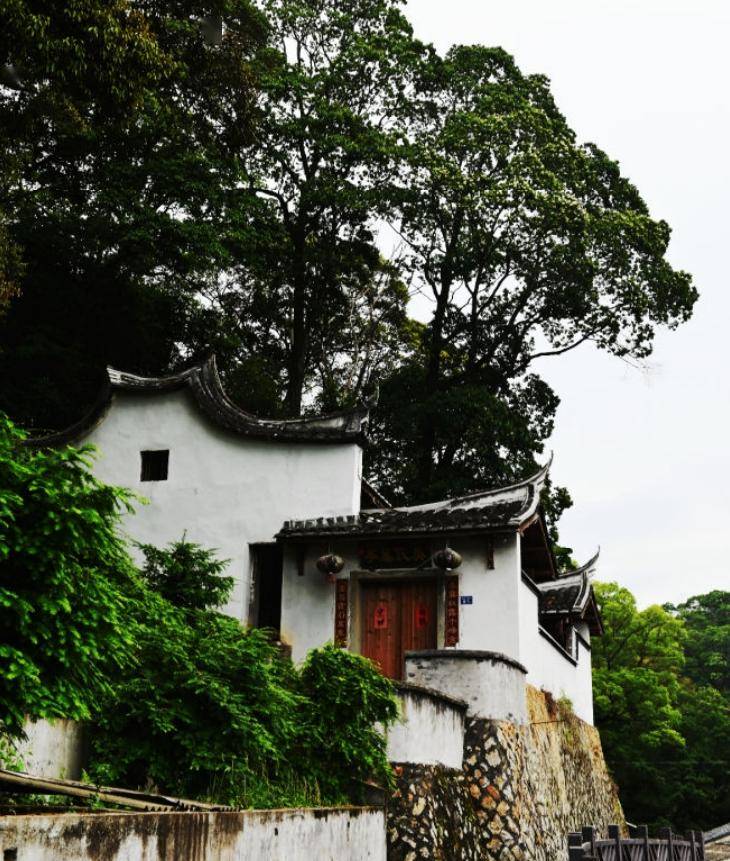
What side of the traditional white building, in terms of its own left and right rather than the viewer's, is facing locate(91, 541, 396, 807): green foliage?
front

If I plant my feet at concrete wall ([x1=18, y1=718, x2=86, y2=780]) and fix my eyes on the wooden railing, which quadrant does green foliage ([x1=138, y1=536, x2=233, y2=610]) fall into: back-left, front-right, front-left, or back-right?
front-left

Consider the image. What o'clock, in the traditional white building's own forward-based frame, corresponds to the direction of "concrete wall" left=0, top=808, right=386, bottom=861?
The concrete wall is roughly at 12 o'clock from the traditional white building.

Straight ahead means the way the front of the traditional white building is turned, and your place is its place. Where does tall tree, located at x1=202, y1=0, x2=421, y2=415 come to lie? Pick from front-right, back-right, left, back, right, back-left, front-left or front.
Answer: back

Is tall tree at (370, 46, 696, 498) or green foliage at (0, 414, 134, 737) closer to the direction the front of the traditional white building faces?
the green foliage

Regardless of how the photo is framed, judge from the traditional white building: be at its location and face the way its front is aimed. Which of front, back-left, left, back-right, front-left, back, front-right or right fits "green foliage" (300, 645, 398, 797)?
front

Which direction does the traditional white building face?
toward the camera

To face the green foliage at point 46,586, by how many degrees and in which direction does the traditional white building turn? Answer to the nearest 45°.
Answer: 0° — it already faces it
